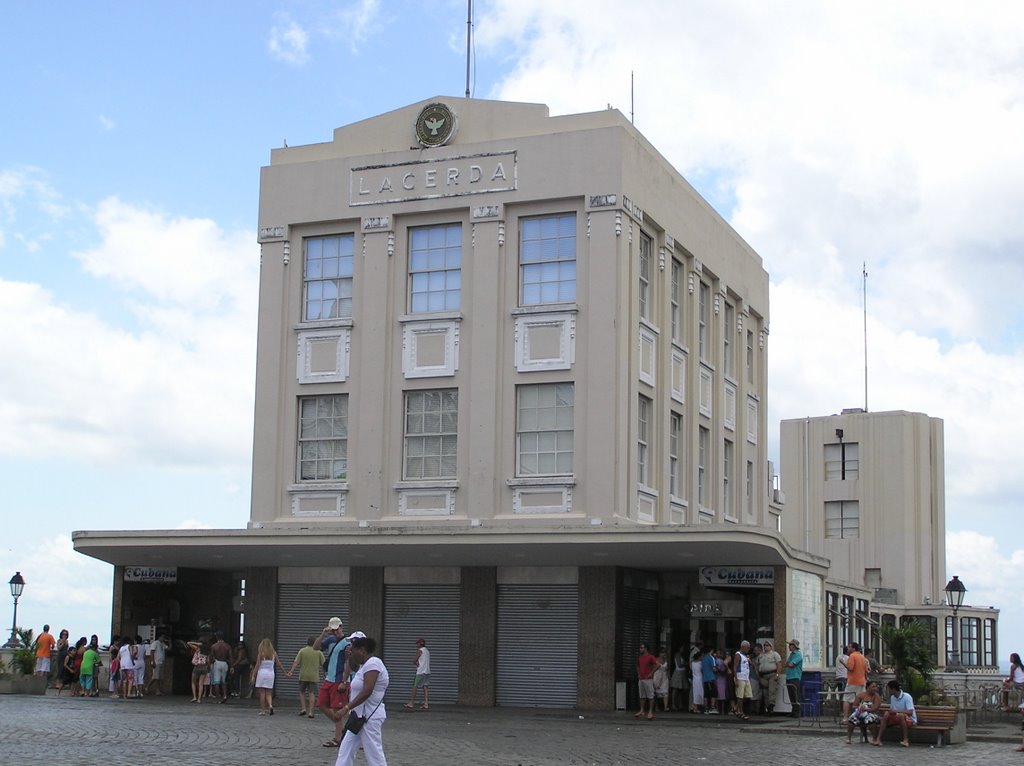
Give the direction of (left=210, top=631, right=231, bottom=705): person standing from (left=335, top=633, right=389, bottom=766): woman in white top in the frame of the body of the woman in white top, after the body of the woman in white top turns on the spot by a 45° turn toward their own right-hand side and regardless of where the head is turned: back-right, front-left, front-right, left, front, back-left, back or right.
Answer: front-right

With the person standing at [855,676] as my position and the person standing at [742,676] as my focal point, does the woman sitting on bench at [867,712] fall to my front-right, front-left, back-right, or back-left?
back-left

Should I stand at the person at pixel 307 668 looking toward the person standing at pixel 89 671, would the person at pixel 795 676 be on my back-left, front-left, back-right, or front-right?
back-right

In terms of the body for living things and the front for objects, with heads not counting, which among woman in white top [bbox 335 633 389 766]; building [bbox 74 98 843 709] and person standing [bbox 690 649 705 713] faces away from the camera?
the person standing

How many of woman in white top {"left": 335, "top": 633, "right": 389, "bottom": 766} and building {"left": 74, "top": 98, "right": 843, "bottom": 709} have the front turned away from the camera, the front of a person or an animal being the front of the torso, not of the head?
0

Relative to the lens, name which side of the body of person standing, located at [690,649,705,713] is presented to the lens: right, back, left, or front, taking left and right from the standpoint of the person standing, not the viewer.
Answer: back

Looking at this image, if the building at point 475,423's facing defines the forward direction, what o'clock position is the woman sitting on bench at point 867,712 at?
The woman sitting on bench is roughly at 11 o'clock from the building.

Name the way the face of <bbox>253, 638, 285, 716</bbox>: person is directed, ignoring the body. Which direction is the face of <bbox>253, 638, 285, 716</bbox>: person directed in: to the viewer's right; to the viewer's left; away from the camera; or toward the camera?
away from the camera

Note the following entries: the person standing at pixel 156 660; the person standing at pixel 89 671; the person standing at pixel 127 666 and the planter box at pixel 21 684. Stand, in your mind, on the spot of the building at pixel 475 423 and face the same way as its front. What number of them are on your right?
4

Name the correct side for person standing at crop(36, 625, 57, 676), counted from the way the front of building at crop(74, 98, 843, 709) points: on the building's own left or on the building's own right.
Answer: on the building's own right
